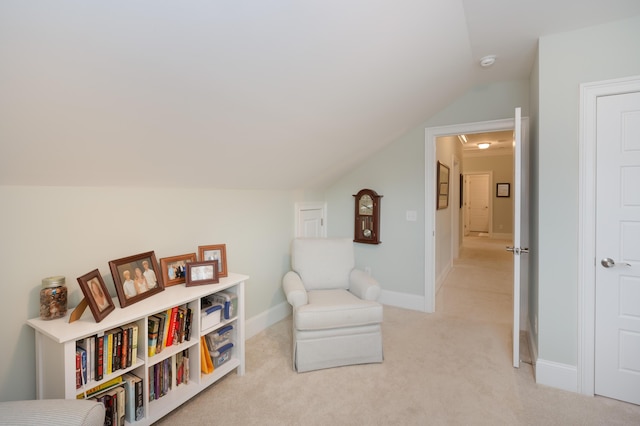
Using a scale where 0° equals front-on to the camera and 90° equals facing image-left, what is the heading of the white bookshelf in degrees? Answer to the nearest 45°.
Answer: approximately 315°

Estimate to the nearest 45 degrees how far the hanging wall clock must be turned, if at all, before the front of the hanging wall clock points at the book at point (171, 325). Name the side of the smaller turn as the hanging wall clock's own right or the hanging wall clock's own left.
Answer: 0° — it already faces it
